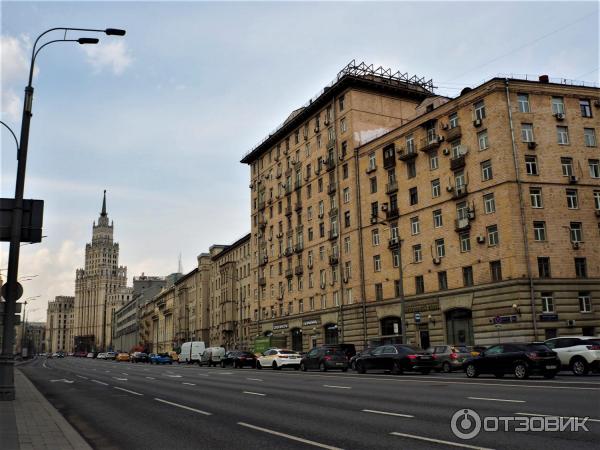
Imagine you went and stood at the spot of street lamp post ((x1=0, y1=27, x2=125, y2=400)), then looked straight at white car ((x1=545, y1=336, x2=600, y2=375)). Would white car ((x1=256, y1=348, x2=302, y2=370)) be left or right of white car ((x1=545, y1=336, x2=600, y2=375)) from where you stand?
left

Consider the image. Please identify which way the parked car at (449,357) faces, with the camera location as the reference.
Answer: facing away from the viewer and to the left of the viewer

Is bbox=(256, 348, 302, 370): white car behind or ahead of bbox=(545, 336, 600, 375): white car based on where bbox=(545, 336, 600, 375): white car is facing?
ahead

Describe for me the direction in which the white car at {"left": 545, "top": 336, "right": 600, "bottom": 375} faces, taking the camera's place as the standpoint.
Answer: facing away from the viewer and to the left of the viewer

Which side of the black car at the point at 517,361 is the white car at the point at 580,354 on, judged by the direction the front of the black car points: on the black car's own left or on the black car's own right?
on the black car's own right

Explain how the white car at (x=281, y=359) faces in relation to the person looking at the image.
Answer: facing away from the viewer and to the left of the viewer

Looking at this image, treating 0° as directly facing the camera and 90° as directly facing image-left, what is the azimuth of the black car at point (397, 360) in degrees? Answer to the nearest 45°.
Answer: approximately 135°

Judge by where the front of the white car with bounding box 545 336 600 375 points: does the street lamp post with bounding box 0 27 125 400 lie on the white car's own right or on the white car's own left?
on the white car's own left

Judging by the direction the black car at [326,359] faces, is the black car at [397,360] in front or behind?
behind

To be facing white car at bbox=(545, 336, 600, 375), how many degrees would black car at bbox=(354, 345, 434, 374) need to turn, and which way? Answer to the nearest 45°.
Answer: approximately 135° to its right
